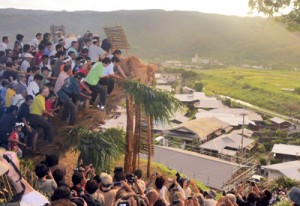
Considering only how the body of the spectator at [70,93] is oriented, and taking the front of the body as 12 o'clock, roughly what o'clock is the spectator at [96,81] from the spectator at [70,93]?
the spectator at [96,81] is roughly at 11 o'clock from the spectator at [70,93].

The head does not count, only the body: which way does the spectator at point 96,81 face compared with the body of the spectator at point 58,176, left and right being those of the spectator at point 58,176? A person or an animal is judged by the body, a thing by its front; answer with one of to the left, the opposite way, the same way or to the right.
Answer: to the right

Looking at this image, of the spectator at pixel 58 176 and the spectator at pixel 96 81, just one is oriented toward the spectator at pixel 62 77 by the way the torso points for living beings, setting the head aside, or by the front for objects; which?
the spectator at pixel 58 176

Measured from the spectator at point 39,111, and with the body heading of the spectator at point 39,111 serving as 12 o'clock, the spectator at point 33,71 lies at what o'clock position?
the spectator at point 33,71 is roughly at 9 o'clock from the spectator at point 39,111.

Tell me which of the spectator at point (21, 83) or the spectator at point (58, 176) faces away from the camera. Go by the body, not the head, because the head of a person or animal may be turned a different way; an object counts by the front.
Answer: the spectator at point (58, 176)

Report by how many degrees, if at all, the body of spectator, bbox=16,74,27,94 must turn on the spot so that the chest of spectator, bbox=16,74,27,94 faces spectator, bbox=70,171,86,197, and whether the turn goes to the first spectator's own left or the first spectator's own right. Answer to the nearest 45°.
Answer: approximately 90° to the first spectator's own right

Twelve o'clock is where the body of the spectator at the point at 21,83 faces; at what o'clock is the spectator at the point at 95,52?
the spectator at the point at 95,52 is roughly at 11 o'clock from the spectator at the point at 21,83.

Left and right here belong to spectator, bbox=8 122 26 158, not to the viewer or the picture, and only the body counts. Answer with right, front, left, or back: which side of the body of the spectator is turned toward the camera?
right

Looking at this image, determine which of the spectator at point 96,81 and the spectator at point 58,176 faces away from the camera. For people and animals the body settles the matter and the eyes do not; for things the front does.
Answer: the spectator at point 58,176

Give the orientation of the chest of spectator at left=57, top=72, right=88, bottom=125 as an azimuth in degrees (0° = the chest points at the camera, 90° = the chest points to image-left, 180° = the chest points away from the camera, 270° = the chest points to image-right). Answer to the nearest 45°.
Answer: approximately 270°

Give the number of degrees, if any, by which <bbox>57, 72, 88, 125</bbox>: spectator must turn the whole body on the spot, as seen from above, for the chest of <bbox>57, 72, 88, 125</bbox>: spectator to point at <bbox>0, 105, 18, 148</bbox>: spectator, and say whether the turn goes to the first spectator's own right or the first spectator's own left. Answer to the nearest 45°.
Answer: approximately 135° to the first spectator's own right

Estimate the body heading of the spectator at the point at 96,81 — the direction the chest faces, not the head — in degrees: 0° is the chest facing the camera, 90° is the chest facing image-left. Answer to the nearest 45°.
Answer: approximately 270°

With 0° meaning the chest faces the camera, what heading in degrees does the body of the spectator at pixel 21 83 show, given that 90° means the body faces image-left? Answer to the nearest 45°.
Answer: approximately 270°

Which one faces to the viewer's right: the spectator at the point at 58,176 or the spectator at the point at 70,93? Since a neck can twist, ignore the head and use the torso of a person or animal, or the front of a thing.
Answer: the spectator at the point at 70,93

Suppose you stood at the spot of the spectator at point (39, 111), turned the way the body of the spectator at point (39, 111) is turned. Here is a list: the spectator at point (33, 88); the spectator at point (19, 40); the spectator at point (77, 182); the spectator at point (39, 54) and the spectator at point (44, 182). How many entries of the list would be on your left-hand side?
3

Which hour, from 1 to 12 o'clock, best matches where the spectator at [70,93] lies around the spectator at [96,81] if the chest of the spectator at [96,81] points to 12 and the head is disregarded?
the spectator at [70,93] is roughly at 5 o'clock from the spectator at [96,81].

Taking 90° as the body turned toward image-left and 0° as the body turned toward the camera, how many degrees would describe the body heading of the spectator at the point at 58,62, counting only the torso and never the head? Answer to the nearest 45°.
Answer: approximately 270°
